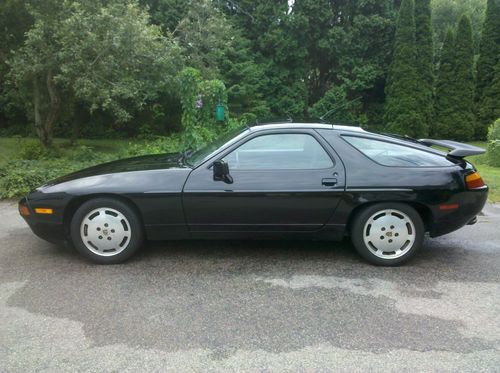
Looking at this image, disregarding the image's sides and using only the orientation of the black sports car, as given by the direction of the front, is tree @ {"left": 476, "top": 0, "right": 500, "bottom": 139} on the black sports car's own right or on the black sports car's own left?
on the black sports car's own right

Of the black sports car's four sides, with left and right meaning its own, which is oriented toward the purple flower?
right

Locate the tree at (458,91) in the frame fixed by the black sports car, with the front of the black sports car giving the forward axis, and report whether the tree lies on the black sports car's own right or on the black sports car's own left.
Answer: on the black sports car's own right

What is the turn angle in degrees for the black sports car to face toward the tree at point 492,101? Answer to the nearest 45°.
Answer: approximately 135° to its right

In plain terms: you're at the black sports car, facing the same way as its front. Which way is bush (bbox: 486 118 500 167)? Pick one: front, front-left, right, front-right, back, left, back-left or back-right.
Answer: back-right

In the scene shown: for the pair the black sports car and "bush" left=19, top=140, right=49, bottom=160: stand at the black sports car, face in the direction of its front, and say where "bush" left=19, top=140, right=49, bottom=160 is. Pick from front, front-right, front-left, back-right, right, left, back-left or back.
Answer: front-right

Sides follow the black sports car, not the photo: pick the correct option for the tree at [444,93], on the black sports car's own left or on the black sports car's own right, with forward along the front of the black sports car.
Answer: on the black sports car's own right

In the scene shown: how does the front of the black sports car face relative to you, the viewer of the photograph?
facing to the left of the viewer

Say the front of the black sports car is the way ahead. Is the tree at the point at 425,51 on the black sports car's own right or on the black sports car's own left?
on the black sports car's own right

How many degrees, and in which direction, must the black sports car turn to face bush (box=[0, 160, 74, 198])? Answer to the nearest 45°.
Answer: approximately 45° to its right
